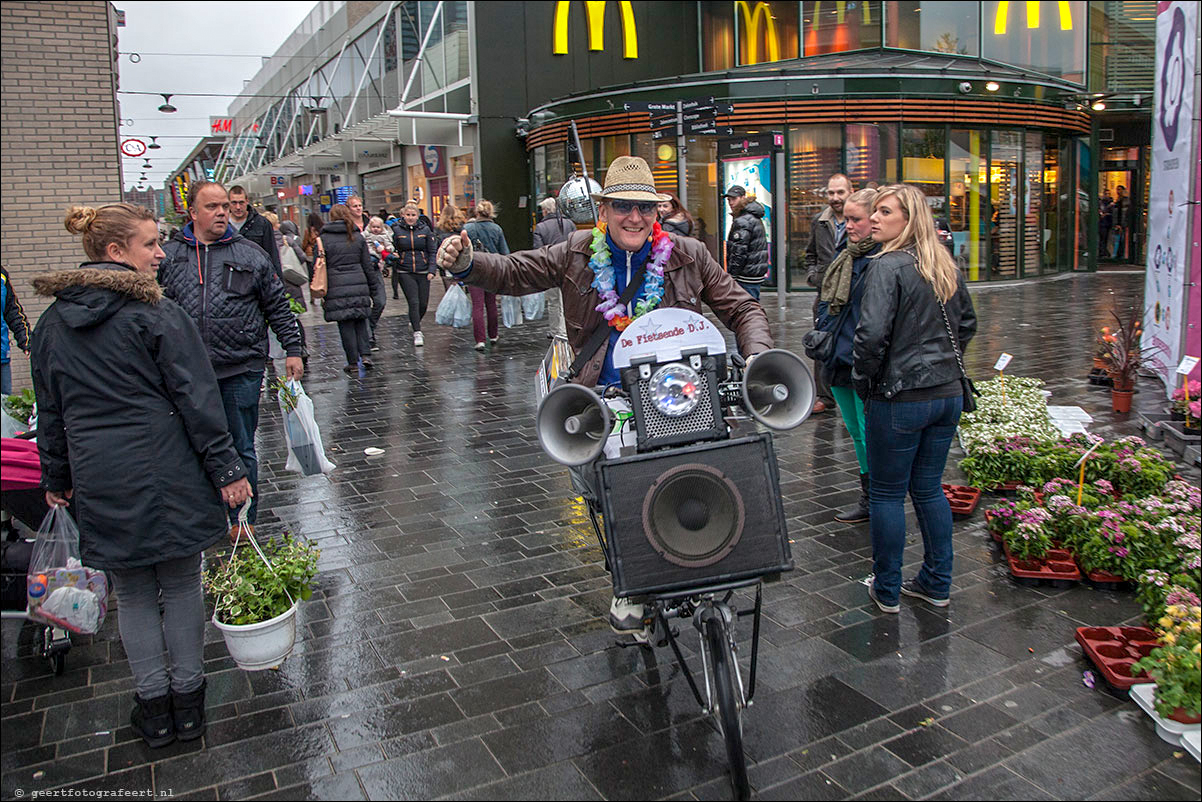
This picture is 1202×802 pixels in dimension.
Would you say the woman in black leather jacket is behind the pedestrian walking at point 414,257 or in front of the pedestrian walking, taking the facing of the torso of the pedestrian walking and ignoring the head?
in front

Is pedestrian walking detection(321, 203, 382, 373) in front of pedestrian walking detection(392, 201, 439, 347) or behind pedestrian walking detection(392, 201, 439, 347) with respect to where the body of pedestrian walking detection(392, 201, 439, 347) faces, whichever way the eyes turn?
in front

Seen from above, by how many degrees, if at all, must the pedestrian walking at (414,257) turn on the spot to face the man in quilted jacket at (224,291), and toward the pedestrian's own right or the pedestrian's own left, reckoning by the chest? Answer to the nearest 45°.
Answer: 0° — they already face them

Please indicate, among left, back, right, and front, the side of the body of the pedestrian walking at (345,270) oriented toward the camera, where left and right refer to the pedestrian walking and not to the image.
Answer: back

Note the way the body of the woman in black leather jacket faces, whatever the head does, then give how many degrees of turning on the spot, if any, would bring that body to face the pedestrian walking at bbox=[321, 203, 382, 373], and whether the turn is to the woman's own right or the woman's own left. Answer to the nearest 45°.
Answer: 0° — they already face them

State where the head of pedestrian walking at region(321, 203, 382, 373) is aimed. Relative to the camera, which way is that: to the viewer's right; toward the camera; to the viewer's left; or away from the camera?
away from the camera

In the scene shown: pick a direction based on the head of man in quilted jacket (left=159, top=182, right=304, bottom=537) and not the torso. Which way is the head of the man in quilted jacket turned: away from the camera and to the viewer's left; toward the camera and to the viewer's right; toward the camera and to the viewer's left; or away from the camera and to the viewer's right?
toward the camera and to the viewer's right

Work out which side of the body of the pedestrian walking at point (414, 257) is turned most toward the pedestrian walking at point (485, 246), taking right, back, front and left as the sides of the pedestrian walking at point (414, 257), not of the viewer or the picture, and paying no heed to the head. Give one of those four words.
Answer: left

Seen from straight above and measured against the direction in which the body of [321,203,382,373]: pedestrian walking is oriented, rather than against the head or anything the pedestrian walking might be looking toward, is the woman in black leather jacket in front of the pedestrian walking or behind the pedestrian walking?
behind

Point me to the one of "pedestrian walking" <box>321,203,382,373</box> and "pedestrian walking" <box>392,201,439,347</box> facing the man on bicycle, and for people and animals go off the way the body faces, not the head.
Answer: "pedestrian walking" <box>392,201,439,347</box>
